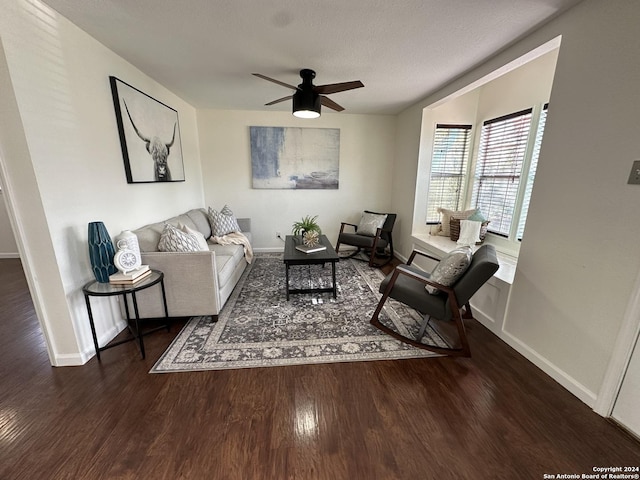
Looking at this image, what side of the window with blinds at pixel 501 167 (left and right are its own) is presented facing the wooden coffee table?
front

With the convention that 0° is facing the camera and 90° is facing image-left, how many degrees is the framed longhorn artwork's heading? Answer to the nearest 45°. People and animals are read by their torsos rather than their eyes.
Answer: approximately 315°

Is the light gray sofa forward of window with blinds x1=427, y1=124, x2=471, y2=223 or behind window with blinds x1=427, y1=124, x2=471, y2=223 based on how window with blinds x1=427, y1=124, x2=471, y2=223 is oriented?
forward

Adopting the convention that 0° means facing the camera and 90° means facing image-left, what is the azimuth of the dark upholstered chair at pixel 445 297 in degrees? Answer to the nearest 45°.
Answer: approximately 90°

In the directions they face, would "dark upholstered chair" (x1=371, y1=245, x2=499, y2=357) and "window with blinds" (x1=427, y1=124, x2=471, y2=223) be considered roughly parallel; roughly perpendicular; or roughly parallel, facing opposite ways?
roughly perpendicular

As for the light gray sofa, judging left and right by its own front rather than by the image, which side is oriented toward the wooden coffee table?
front

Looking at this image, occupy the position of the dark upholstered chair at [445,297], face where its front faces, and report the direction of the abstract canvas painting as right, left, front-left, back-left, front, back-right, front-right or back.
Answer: front-right

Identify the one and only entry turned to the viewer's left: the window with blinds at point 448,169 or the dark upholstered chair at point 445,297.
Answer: the dark upholstered chair

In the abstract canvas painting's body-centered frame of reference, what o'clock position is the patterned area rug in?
The patterned area rug is roughly at 12 o'clock from the abstract canvas painting.

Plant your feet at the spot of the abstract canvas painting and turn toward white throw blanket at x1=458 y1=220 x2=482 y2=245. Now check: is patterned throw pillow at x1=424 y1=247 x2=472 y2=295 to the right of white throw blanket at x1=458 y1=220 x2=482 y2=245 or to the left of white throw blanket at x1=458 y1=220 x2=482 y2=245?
right

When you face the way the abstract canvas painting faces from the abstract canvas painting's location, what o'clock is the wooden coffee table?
The wooden coffee table is roughly at 12 o'clock from the abstract canvas painting.

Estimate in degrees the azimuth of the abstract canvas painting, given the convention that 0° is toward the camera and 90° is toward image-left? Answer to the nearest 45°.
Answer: approximately 0°

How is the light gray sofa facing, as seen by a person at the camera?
facing to the right of the viewer

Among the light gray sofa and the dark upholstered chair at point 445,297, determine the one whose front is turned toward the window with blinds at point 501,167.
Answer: the light gray sofa

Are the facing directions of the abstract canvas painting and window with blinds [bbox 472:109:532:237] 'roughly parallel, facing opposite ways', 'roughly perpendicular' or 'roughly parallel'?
roughly perpendicular

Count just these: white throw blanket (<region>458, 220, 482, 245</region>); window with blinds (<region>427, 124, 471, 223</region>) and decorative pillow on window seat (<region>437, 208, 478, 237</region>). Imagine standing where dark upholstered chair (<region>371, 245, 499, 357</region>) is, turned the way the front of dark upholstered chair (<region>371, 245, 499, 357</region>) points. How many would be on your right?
3

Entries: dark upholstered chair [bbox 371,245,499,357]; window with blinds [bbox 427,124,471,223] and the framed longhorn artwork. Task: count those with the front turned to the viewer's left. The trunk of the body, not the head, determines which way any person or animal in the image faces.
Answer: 1

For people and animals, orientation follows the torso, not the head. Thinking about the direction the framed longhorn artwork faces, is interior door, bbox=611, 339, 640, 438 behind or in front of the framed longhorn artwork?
in front

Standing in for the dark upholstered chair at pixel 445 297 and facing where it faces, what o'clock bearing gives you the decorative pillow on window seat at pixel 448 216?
The decorative pillow on window seat is roughly at 3 o'clock from the dark upholstered chair.
